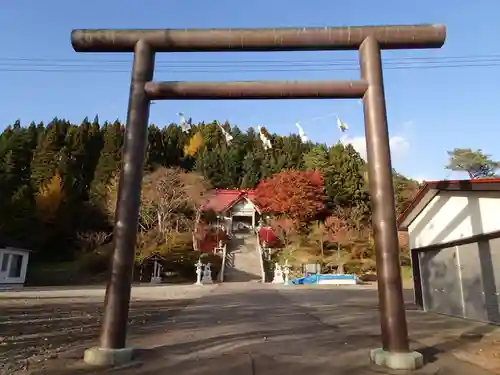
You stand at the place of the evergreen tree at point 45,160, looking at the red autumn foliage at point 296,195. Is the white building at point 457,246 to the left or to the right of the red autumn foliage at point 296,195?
right

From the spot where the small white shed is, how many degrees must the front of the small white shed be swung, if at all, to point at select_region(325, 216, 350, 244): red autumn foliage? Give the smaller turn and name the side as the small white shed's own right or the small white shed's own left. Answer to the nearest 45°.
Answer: approximately 90° to the small white shed's own left

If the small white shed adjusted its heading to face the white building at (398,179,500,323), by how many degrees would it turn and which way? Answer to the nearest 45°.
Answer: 0° — it already faces it

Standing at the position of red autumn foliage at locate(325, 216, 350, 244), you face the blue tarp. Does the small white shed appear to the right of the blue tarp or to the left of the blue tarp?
right

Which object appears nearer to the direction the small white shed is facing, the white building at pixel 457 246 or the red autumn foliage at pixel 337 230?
the white building

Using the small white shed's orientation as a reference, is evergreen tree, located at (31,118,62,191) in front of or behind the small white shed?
behind

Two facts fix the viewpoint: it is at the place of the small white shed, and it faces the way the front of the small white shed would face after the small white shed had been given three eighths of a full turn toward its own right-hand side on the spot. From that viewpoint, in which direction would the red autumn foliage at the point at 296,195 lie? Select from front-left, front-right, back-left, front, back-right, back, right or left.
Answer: back-right

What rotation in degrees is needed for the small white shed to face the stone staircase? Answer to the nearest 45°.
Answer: approximately 90° to its left

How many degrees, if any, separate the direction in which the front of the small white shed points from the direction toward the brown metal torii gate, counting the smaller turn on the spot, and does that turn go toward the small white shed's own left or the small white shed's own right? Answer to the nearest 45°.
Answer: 0° — it already faces it

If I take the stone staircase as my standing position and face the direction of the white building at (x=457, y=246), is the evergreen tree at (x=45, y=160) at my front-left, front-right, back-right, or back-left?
back-right

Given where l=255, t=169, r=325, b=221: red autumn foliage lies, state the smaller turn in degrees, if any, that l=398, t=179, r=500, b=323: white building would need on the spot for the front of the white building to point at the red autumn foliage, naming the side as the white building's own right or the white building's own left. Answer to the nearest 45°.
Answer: approximately 90° to the white building's own right
